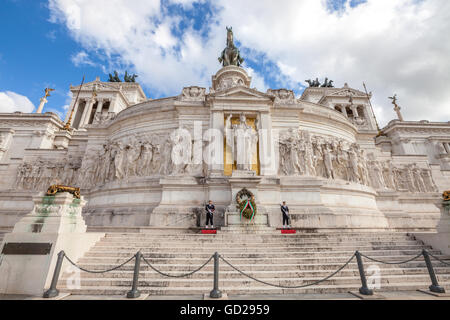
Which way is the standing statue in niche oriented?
toward the camera

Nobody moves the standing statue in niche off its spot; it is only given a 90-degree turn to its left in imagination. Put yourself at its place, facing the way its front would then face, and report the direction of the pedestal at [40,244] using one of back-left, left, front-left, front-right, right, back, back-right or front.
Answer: back-right

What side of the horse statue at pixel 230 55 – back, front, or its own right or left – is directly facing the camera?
front

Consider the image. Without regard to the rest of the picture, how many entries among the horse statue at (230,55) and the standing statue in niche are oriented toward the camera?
2
